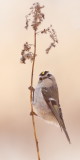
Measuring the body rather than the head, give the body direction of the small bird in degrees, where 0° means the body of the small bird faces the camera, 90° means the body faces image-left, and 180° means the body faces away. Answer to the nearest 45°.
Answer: approximately 45°
